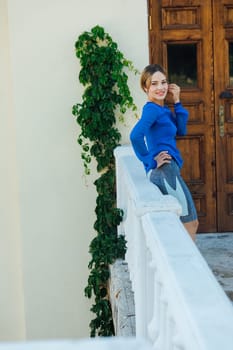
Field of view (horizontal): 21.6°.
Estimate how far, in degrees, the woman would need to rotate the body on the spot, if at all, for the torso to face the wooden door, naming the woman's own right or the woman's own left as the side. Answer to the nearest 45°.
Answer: approximately 135° to the woman's own left

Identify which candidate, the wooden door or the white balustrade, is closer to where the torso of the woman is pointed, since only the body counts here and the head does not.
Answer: the white balustrade

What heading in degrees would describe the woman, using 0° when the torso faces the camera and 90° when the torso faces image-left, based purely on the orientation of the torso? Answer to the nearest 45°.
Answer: approximately 315°

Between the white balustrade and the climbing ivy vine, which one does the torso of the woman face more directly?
the white balustrade

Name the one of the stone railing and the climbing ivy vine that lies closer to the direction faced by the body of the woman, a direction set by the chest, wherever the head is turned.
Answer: the stone railing

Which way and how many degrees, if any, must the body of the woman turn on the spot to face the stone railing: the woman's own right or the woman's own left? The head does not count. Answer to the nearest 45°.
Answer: approximately 45° to the woman's own right
